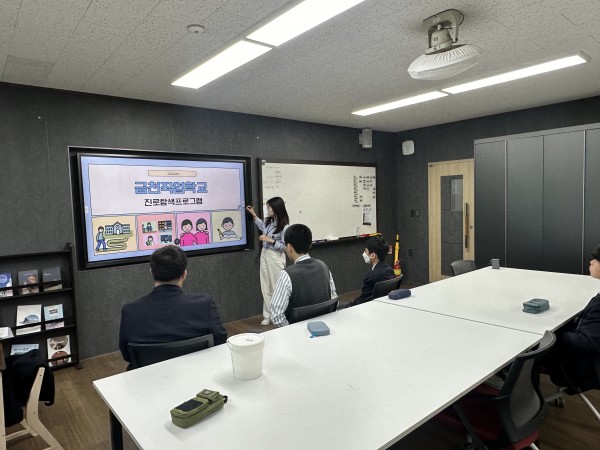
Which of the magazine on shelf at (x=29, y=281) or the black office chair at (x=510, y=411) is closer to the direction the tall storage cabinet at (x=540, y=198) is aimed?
the magazine on shelf

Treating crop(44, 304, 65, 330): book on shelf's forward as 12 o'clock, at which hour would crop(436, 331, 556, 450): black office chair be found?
The black office chair is roughly at 11 o'clock from the book on shelf.

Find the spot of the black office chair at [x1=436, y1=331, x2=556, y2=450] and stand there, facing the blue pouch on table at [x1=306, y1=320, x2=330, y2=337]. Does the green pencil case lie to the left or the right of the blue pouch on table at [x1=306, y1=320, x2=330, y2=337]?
left

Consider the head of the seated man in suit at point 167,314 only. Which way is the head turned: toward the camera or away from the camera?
away from the camera

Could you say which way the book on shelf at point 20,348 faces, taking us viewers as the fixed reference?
facing the viewer

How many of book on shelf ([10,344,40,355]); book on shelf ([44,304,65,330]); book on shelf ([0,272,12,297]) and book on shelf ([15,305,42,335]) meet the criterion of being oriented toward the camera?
4

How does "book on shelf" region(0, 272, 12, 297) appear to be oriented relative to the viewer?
toward the camera

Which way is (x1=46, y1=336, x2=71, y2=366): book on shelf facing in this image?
toward the camera

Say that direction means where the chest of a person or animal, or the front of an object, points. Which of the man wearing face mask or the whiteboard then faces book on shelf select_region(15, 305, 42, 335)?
the man wearing face mask

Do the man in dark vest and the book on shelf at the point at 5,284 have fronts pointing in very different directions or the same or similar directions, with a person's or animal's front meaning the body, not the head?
very different directions

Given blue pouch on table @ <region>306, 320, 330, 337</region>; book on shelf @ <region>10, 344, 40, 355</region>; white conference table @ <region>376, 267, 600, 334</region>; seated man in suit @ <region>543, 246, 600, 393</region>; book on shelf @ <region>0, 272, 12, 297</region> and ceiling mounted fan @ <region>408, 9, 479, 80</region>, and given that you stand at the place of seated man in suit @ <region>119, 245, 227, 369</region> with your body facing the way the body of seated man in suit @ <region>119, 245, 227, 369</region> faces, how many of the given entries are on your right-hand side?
4

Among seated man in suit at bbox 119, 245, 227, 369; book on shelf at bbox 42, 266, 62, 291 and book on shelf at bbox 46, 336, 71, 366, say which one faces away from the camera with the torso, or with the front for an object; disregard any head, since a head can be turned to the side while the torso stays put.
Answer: the seated man in suit

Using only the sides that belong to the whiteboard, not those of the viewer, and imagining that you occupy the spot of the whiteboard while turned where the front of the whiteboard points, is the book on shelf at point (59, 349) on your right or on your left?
on your right

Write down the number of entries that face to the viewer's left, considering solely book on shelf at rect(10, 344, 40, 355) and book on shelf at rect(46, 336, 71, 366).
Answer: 0

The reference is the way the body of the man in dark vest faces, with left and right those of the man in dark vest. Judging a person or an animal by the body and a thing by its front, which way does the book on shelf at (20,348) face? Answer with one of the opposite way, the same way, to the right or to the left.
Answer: the opposite way

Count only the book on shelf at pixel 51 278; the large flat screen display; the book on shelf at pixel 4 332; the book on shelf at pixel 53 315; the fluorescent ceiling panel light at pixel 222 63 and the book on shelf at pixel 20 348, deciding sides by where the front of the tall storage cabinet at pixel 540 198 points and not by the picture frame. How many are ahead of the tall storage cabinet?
6

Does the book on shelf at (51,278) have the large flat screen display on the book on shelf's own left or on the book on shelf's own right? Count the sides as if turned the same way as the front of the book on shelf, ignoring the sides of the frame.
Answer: on the book on shelf's own left

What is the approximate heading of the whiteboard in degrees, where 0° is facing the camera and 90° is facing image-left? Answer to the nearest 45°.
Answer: approximately 315°
